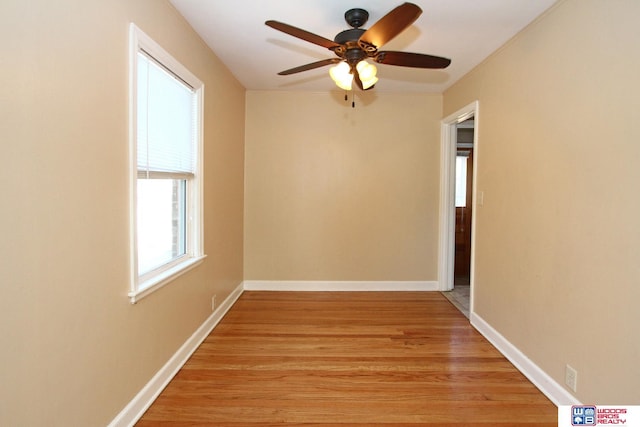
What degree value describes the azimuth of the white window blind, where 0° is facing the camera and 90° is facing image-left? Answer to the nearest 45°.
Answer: approximately 315°

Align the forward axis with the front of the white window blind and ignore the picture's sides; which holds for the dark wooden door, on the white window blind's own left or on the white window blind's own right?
on the white window blind's own left

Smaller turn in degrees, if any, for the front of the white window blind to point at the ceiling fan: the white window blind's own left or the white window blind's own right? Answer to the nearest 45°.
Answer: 0° — it already faces it

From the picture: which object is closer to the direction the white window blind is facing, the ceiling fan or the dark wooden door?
the ceiling fan

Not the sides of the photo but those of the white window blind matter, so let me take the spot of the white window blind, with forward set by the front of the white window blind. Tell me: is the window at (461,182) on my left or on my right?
on my left

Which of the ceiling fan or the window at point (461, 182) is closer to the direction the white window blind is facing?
the ceiling fan
